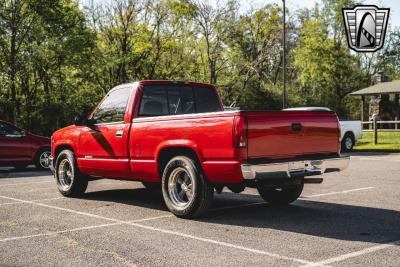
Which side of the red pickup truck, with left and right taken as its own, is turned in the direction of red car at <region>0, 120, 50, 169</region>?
front

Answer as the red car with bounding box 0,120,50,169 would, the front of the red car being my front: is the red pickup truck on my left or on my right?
on my right

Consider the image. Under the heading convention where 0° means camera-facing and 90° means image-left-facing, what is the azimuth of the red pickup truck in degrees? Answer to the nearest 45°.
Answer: approximately 135°

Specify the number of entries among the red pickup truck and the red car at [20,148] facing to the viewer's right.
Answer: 1
